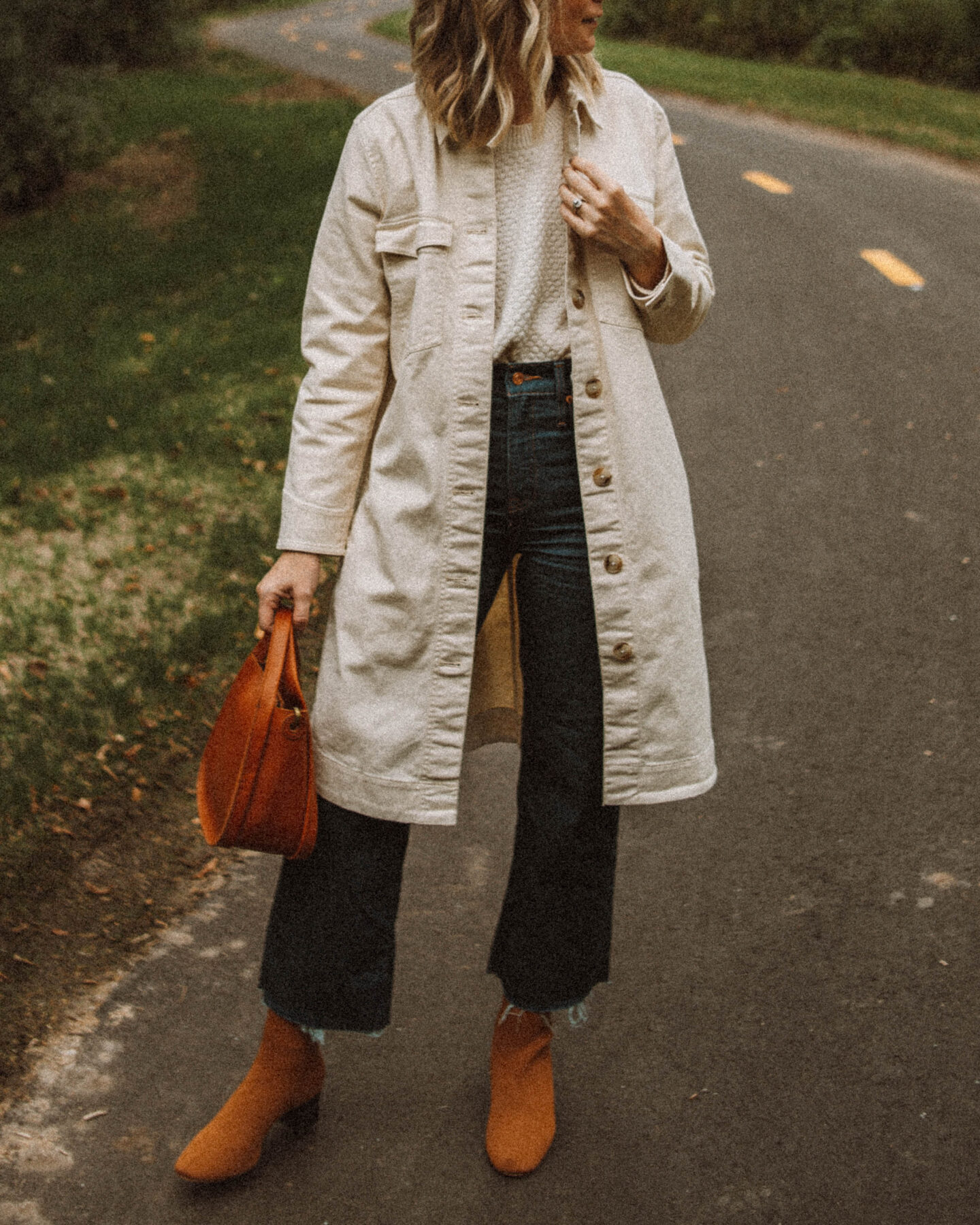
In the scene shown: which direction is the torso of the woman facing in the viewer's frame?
toward the camera

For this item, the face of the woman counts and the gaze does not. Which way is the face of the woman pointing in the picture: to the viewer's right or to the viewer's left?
to the viewer's right
